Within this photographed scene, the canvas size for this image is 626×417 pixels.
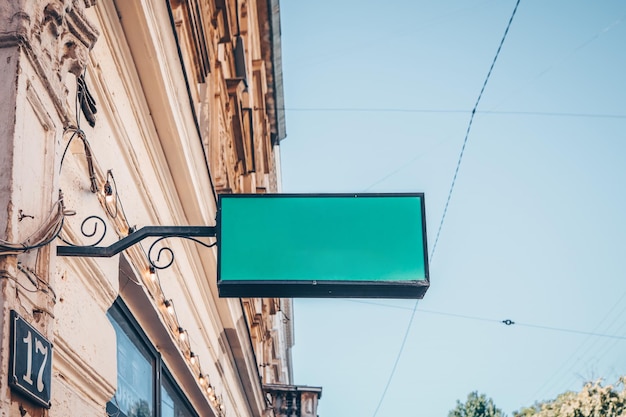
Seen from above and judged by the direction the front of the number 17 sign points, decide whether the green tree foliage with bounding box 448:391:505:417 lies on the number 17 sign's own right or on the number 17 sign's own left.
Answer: on the number 17 sign's own left

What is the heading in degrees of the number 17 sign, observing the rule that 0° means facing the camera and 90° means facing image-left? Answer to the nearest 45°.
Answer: approximately 315°

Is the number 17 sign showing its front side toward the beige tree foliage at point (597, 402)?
no

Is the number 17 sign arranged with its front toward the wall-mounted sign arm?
no

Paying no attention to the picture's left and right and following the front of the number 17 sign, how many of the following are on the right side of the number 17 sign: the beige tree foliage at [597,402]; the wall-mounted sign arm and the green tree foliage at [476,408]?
0
